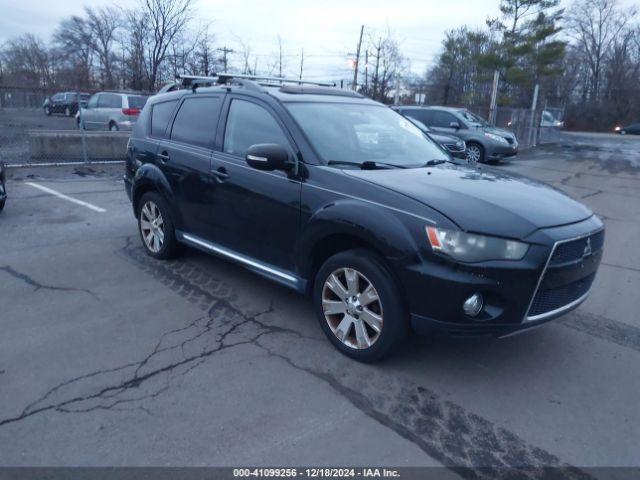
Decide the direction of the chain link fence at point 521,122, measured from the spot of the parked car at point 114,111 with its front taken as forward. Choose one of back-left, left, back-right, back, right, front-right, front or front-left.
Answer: back-right

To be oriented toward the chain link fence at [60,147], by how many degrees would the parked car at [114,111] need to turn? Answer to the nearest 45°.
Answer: approximately 135° to its left

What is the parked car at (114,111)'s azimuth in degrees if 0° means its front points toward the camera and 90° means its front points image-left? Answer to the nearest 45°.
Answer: approximately 135°

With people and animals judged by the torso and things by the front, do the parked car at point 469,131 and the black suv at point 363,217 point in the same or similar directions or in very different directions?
same or similar directions

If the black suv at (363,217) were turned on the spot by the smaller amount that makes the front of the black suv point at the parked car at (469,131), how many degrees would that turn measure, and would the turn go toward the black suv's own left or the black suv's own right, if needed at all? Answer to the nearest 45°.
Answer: approximately 135° to the black suv's own left

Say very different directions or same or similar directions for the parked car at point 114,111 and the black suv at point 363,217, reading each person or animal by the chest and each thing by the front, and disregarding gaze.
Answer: very different directions

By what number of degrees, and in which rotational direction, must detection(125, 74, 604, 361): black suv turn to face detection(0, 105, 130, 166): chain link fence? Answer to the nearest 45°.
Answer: approximately 180°

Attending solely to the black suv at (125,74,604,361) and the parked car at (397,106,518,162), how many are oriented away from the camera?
0

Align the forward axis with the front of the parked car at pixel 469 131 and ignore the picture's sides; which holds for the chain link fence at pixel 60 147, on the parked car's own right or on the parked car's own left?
on the parked car's own right

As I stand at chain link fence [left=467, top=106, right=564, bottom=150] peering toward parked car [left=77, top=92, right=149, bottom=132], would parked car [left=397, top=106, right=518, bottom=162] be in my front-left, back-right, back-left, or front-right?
front-left

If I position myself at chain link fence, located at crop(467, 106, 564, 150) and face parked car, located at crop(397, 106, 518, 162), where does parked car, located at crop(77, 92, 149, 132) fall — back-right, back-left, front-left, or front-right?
front-right

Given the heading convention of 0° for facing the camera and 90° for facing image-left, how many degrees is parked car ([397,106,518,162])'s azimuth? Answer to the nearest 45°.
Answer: approximately 315°

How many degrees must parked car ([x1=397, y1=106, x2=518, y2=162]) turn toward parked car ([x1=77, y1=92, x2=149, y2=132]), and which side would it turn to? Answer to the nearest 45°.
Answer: approximately 135° to its right

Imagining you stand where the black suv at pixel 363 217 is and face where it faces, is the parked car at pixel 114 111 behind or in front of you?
behind

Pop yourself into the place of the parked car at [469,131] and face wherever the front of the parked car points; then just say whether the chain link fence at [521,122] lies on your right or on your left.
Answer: on your left

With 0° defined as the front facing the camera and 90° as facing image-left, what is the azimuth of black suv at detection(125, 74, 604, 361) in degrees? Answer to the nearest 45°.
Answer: approximately 315°
